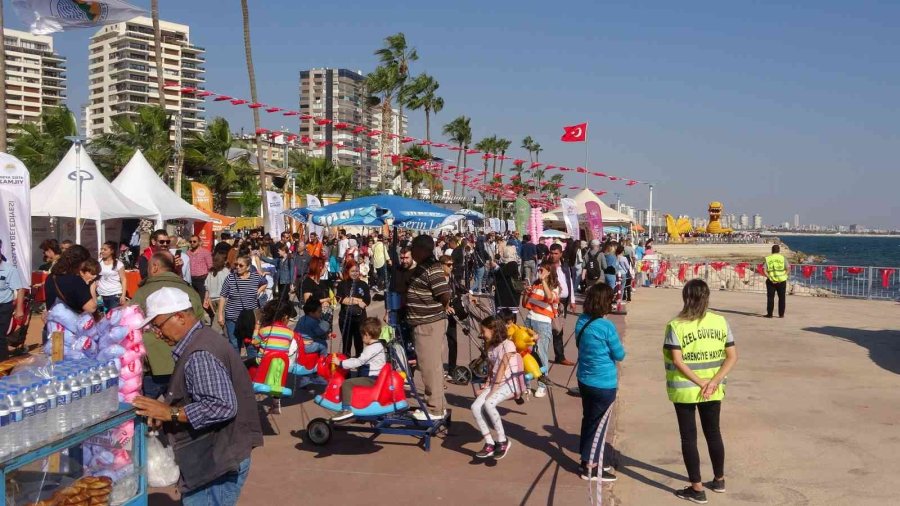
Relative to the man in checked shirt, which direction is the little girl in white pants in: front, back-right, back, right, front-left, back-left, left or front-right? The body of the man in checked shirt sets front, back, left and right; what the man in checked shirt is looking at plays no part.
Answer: back-right

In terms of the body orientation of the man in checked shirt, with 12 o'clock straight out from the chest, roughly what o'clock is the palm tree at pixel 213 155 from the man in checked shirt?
The palm tree is roughly at 3 o'clock from the man in checked shirt.

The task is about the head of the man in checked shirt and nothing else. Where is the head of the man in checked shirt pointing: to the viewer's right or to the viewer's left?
to the viewer's left

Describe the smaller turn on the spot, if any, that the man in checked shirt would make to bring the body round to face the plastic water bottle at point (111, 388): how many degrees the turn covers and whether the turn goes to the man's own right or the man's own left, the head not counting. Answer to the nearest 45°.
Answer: approximately 45° to the man's own right

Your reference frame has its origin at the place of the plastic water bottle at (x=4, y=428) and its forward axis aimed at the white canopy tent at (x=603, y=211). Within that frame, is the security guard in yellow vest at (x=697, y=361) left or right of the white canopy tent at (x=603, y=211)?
right

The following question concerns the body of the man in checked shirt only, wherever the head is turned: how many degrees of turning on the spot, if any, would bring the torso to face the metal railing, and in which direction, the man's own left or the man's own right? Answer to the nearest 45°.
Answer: approximately 135° to the man's own right

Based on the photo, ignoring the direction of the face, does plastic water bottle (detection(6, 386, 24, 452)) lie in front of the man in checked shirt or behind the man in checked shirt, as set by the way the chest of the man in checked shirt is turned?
in front

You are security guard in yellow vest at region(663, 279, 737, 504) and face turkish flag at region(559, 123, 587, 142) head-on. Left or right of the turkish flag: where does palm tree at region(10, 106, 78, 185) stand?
left

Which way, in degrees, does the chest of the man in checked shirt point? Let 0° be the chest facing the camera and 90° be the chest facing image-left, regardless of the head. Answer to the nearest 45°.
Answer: approximately 90°

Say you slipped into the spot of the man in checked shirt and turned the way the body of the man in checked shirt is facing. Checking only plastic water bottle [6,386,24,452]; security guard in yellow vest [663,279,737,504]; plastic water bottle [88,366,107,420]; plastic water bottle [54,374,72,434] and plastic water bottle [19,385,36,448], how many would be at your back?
1

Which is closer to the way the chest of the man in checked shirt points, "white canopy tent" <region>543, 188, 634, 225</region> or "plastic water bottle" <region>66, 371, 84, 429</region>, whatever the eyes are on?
the plastic water bottle

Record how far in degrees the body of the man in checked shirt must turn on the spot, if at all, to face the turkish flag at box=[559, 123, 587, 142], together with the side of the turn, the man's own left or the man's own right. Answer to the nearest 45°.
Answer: approximately 135° to the man's own right

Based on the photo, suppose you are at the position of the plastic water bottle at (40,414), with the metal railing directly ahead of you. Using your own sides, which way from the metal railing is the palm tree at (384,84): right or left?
left

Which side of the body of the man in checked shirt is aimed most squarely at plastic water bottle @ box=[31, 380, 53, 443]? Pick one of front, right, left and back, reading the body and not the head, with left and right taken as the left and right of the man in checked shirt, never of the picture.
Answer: front

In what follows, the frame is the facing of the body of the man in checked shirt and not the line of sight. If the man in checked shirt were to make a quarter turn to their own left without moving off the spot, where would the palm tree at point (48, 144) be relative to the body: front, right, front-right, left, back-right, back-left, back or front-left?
back

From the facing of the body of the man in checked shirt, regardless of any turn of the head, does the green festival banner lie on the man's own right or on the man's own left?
on the man's own right

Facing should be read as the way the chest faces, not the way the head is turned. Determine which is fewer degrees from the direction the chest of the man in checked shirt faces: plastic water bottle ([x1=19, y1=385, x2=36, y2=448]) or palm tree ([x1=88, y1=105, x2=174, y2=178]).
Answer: the plastic water bottle

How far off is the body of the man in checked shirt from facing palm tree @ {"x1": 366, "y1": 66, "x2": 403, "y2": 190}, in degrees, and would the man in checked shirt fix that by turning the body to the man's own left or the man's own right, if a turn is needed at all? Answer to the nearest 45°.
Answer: approximately 90° to the man's own right
